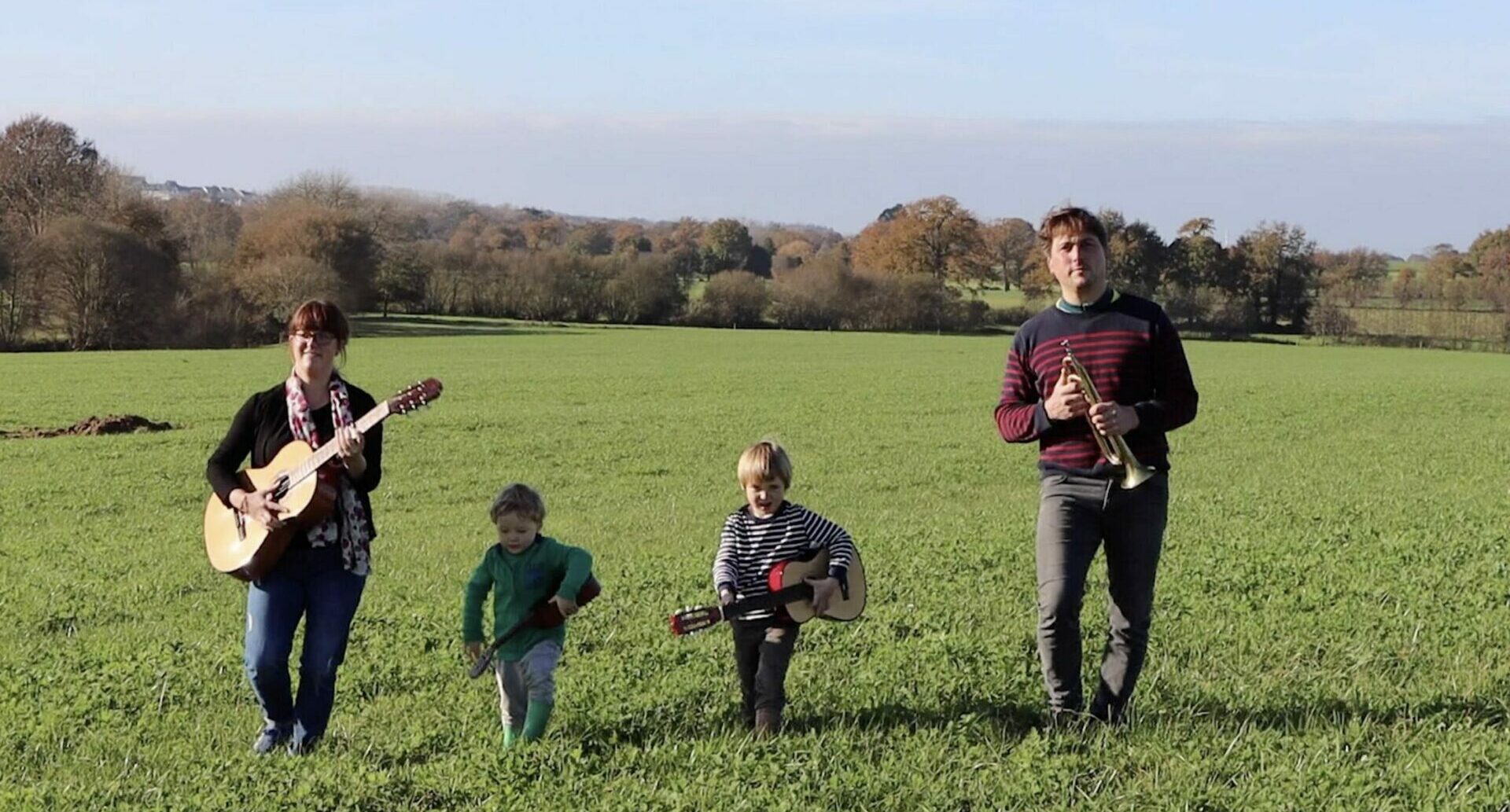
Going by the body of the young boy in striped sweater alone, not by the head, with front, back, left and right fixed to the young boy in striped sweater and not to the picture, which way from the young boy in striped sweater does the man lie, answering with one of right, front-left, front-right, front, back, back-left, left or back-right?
left

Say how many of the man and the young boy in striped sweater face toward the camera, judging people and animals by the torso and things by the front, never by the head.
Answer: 2

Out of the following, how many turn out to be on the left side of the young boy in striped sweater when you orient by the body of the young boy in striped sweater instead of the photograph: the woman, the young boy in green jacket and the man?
1

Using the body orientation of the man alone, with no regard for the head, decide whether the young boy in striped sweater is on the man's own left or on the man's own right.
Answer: on the man's own right

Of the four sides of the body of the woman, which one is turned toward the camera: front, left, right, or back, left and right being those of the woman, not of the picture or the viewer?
front

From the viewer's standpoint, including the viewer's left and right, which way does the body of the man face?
facing the viewer

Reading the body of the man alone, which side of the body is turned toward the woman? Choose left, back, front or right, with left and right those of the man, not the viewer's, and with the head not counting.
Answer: right

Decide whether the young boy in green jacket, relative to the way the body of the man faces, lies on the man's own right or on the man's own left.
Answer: on the man's own right
